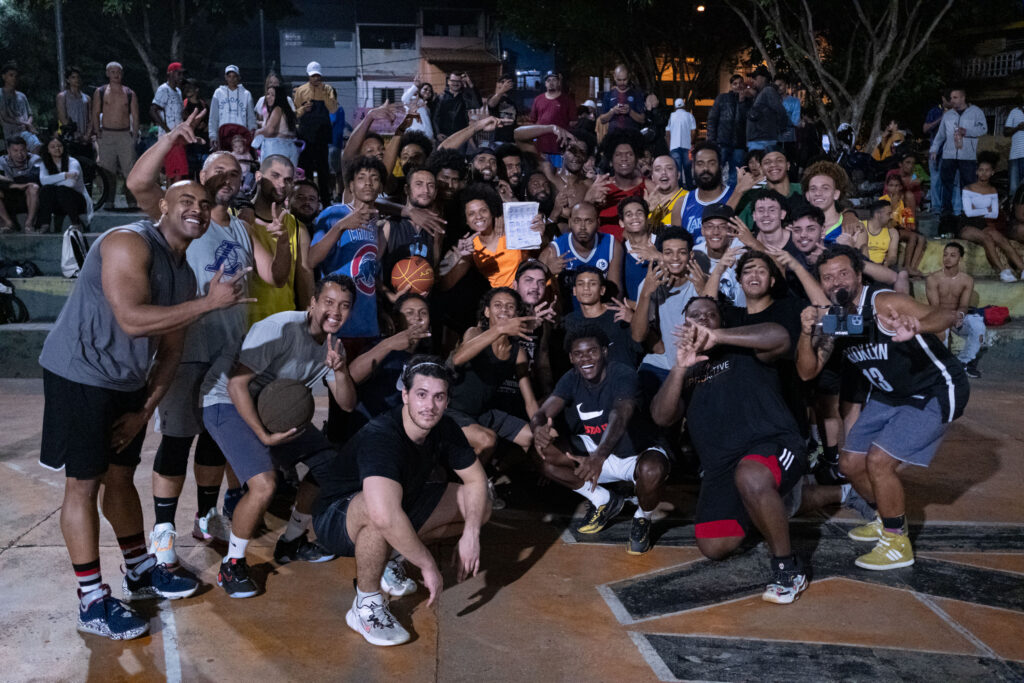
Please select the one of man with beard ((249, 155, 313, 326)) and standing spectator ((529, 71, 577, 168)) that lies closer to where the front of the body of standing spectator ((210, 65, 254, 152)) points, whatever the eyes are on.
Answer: the man with beard

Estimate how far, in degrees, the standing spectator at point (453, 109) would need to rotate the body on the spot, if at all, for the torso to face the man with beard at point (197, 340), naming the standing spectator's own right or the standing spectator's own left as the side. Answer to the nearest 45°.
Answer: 0° — they already face them

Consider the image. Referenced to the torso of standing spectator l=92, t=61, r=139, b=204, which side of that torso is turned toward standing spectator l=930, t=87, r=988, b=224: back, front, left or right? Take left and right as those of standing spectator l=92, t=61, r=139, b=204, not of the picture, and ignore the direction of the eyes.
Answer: left

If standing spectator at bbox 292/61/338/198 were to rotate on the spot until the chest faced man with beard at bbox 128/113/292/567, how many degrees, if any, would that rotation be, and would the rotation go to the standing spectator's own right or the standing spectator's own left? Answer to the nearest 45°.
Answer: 0° — they already face them

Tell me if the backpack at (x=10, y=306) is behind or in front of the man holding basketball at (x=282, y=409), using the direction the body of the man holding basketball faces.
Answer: behind

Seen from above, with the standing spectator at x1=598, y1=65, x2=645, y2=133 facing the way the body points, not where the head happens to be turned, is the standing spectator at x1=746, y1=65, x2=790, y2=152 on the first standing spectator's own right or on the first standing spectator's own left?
on the first standing spectator's own left

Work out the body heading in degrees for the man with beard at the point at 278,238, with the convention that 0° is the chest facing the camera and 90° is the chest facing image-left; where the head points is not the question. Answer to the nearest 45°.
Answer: approximately 315°
